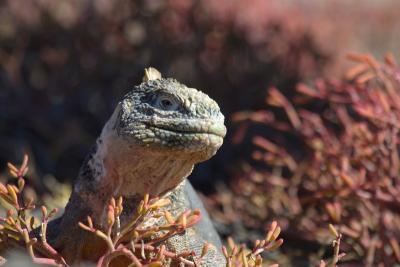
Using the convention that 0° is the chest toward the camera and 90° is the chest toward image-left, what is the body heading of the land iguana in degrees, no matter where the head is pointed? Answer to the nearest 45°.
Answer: approximately 315°
